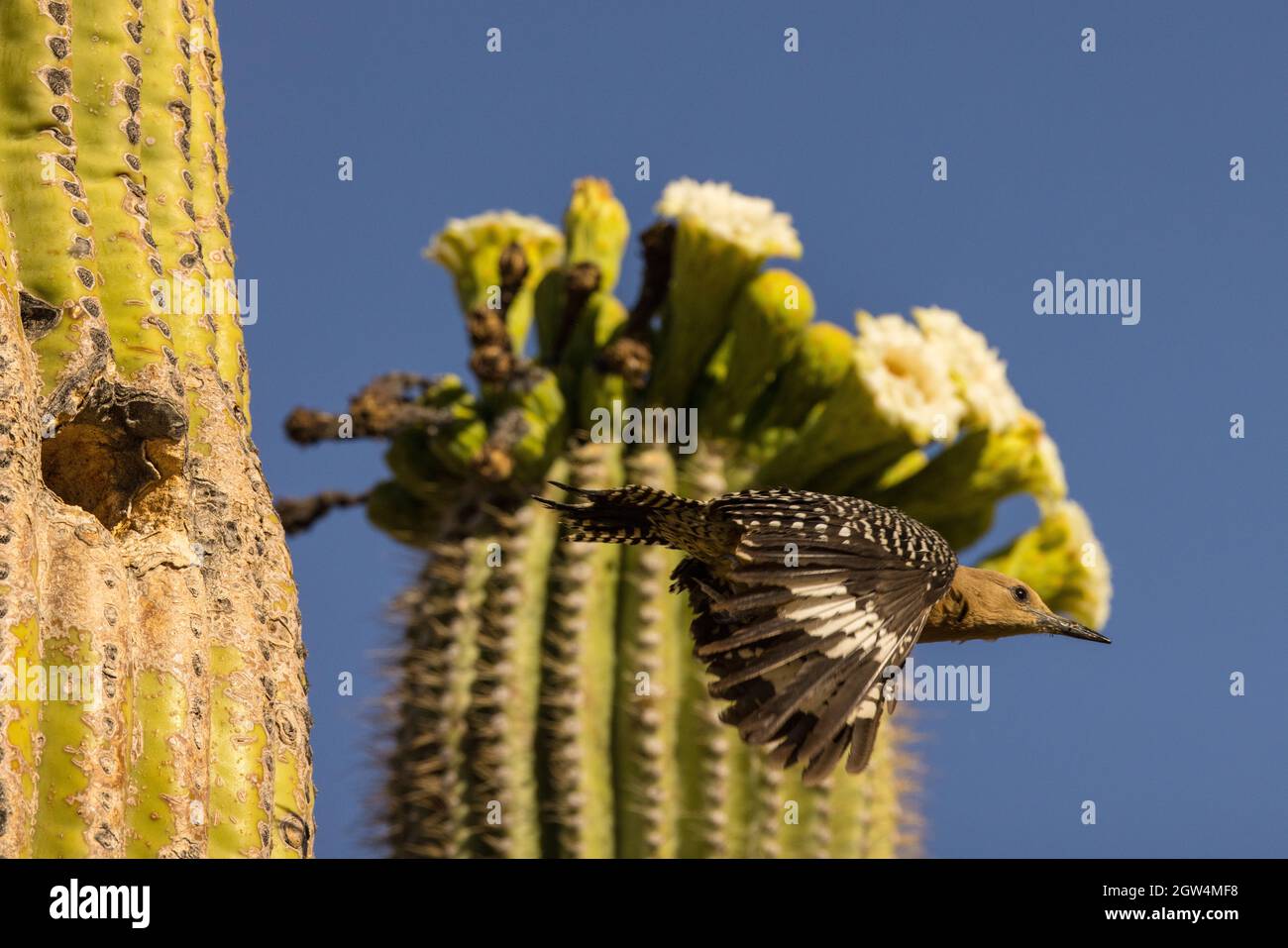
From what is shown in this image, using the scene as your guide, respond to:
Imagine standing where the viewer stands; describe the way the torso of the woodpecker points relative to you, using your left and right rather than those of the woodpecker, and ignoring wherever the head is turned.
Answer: facing to the right of the viewer

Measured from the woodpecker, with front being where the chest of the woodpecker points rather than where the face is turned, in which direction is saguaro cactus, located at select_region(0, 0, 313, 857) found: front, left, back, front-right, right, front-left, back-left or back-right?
back-right
